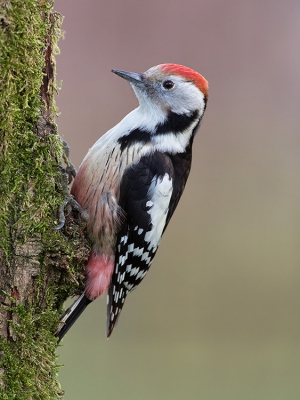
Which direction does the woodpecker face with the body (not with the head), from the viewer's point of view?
to the viewer's left
